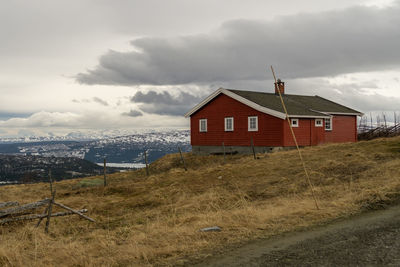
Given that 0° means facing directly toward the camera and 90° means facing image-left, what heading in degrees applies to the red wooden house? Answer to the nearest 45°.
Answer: approximately 315°
